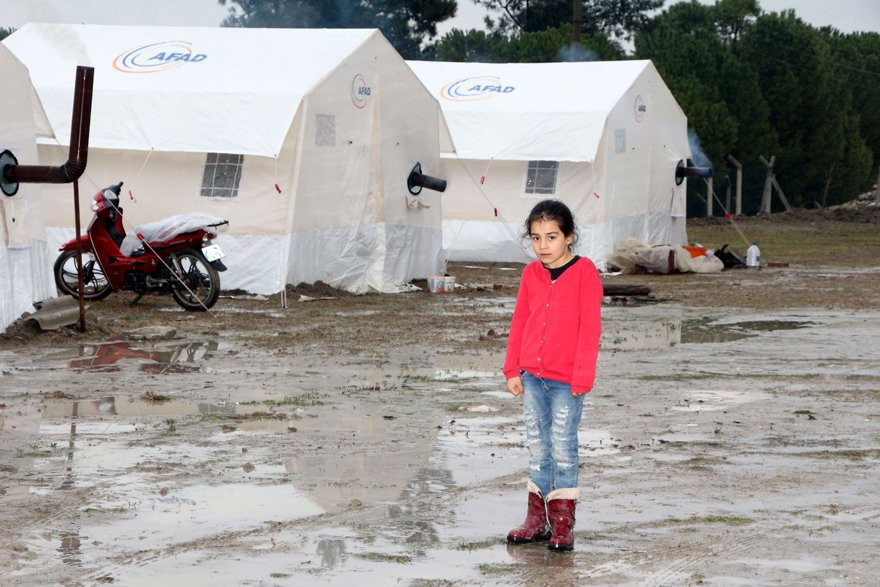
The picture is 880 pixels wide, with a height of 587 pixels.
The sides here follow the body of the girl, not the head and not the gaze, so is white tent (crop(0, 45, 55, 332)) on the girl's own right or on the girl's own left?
on the girl's own right

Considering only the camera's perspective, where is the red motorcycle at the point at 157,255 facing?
facing away from the viewer and to the left of the viewer

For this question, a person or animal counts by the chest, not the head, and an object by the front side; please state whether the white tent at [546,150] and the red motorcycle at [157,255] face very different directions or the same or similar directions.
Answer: very different directions

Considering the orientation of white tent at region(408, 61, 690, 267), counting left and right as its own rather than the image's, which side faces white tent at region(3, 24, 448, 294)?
right

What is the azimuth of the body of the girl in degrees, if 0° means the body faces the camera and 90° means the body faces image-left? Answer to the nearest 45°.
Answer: approximately 45°

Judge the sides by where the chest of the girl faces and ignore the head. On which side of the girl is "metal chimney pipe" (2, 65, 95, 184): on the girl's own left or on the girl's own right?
on the girl's own right

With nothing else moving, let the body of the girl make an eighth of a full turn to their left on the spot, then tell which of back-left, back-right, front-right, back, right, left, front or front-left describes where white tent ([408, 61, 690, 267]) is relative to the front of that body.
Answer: back
